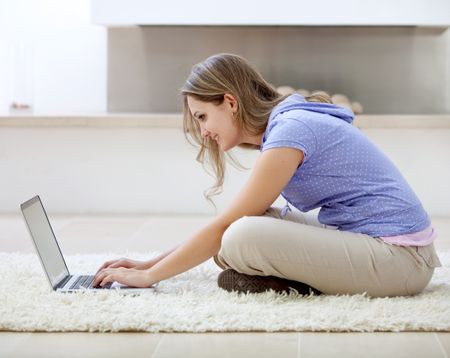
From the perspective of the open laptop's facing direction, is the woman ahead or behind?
ahead

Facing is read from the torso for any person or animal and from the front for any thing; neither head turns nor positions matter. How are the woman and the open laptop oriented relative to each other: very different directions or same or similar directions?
very different directions

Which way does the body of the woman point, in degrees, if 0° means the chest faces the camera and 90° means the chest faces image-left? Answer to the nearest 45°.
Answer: approximately 90°

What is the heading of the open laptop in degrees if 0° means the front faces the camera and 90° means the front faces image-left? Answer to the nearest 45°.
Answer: approximately 270°

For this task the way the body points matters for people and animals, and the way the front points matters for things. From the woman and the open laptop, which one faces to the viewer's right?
the open laptop

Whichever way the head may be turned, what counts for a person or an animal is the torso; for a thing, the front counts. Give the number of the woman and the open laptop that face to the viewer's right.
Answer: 1

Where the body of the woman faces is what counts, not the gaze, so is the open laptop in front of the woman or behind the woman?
in front

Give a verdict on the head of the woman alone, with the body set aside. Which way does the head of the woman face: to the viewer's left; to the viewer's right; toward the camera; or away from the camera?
to the viewer's left
